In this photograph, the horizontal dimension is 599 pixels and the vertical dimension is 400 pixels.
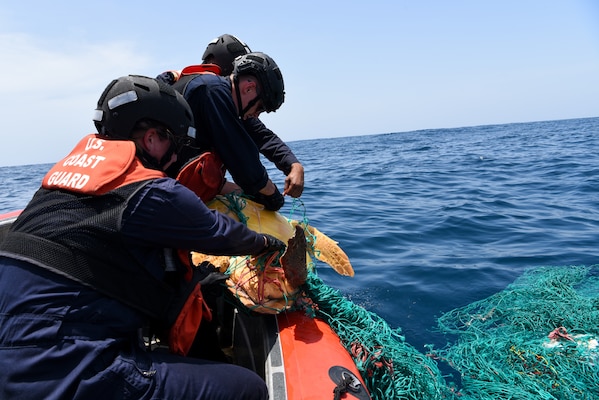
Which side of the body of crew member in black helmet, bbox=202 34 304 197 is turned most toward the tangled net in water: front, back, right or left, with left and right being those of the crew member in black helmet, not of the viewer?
front

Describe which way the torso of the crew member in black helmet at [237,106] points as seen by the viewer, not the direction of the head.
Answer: to the viewer's right

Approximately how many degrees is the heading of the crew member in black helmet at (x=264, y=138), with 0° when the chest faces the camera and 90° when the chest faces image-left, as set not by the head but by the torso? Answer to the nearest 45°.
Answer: approximately 270°

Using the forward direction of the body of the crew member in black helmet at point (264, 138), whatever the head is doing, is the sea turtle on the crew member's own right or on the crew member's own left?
on the crew member's own right

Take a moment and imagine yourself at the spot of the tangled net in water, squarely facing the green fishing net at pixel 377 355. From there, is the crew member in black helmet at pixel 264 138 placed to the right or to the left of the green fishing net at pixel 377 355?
right

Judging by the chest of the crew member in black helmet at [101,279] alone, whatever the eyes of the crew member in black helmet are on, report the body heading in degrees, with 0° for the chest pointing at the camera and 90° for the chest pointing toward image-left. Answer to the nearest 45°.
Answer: approximately 225°

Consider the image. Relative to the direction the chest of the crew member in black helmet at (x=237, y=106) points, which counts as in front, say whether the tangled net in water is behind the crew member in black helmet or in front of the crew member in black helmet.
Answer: in front
